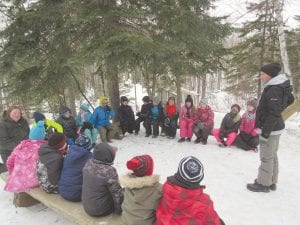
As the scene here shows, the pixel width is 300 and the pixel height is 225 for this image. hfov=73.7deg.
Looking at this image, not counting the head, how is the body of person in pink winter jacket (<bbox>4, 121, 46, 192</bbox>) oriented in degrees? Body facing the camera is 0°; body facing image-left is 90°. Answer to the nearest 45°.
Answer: approximately 225°

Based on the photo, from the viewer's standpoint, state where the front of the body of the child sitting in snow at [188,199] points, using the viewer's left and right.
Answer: facing away from the viewer

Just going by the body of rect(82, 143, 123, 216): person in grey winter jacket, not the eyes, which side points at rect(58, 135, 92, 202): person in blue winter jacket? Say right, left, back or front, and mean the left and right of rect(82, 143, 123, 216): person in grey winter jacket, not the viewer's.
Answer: left

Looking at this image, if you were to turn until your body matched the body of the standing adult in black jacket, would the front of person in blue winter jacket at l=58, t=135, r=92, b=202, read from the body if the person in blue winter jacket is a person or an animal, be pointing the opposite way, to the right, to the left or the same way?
to the right

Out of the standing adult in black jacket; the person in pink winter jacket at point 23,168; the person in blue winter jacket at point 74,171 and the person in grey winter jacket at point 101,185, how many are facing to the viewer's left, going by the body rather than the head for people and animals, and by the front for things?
1

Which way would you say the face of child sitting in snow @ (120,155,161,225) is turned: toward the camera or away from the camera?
away from the camera

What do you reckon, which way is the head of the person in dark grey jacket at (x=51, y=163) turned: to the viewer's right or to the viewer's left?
to the viewer's right

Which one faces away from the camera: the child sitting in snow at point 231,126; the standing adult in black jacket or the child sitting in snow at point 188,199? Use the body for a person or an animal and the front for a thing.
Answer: the child sitting in snow at point 188,199

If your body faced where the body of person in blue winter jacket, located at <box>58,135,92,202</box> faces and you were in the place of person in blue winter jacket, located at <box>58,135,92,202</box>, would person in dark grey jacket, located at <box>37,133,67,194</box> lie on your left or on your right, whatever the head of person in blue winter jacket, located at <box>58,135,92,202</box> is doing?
on your left

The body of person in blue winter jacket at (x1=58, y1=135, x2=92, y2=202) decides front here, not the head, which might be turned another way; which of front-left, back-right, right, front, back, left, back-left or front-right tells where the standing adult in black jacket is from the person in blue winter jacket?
front-right

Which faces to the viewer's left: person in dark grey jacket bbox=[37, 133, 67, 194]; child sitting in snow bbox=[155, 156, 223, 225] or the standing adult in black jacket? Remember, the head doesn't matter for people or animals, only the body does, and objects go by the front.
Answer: the standing adult in black jacket

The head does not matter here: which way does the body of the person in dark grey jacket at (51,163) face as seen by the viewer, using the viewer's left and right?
facing away from the viewer and to the right of the viewer

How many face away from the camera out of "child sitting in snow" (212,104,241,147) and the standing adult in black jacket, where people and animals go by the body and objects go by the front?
0

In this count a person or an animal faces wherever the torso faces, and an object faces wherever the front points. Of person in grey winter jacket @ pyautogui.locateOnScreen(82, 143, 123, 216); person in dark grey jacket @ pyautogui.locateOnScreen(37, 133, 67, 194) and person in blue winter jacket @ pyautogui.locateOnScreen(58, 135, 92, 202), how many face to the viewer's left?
0

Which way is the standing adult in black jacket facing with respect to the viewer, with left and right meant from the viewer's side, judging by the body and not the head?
facing to the left of the viewer

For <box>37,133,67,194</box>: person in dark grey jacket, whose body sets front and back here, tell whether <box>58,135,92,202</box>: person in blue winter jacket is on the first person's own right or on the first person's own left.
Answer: on the first person's own right

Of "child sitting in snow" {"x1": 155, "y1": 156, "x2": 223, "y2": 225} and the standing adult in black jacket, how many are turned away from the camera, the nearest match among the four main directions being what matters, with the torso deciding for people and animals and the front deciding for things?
1
